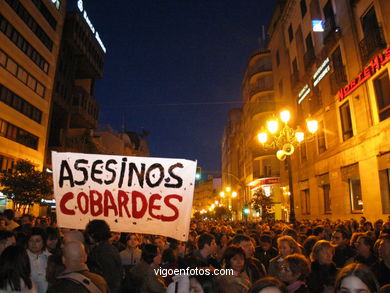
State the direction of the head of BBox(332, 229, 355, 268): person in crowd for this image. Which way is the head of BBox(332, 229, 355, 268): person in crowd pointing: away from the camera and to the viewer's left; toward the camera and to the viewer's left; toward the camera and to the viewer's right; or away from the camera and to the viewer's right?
toward the camera and to the viewer's left

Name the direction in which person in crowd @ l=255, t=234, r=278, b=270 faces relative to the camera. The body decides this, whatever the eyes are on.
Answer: toward the camera

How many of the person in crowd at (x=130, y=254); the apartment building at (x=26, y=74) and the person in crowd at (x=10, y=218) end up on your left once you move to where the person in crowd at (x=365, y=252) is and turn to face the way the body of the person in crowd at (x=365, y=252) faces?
0

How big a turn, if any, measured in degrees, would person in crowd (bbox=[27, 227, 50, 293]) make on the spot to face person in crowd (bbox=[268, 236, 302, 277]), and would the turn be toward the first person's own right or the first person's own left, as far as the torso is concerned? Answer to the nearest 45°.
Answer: approximately 90° to the first person's own left

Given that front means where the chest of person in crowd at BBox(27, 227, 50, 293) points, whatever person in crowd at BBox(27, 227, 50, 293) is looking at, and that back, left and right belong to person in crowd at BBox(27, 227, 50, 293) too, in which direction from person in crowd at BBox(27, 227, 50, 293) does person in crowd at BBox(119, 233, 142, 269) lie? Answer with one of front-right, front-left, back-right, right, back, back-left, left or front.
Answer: back-left

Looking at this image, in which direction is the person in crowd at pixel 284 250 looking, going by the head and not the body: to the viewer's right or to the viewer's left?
to the viewer's left

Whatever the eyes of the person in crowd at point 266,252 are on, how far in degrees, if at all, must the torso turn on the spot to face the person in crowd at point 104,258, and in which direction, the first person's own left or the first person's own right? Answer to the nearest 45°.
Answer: approximately 45° to the first person's own right

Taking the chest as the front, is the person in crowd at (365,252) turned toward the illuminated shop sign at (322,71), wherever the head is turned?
no

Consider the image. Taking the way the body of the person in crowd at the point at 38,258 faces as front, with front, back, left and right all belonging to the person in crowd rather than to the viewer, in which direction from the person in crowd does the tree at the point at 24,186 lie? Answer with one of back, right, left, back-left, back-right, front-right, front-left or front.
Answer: back

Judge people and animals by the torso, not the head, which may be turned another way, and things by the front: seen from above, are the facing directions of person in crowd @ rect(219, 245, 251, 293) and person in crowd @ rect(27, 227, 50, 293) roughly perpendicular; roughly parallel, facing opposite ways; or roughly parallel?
roughly parallel
